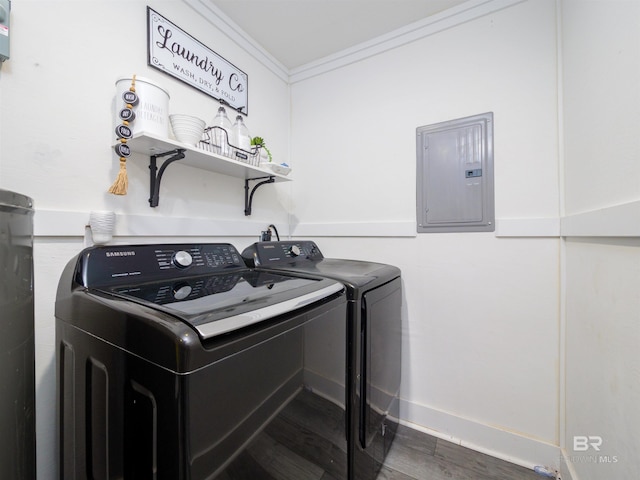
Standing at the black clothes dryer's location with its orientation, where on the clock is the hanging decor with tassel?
The hanging decor with tassel is roughly at 4 o'clock from the black clothes dryer.

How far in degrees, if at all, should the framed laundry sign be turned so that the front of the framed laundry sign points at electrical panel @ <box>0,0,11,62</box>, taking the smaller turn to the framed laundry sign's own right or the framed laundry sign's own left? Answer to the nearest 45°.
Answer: approximately 90° to the framed laundry sign's own right

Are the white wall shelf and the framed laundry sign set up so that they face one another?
no

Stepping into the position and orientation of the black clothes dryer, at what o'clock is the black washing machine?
The black washing machine is roughly at 3 o'clock from the black clothes dryer.

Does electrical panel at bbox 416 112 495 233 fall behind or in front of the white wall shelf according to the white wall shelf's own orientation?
in front

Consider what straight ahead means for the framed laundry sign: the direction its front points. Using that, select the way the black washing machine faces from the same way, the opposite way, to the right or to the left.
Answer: the same way

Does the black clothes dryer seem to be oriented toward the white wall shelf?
no

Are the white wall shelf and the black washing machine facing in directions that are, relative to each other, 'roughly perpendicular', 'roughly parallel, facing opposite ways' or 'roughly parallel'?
roughly parallel

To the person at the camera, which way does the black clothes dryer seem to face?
facing the viewer and to the right of the viewer

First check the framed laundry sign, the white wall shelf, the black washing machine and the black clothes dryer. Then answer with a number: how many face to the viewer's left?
0

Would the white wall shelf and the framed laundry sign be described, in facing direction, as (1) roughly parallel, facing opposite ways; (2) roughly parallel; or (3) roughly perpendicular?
roughly parallel

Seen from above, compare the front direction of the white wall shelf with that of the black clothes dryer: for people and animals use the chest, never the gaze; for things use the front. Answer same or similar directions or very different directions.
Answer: same or similar directions
